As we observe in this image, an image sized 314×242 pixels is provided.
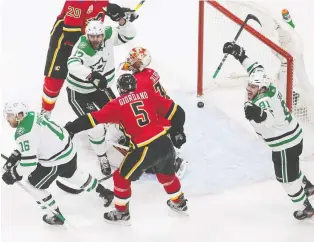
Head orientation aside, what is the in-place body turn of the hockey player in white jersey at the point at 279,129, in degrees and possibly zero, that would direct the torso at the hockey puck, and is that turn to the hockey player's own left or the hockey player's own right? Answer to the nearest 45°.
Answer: approximately 45° to the hockey player's own right

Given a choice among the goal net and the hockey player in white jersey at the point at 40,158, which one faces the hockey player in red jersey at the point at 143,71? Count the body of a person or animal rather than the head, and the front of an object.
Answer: the goal net

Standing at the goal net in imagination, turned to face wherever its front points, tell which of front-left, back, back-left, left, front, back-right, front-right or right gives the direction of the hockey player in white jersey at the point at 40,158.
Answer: front

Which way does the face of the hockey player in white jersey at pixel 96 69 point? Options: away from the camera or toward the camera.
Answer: toward the camera

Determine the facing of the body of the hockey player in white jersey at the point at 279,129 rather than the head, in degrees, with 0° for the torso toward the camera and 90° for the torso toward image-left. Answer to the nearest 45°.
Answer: approximately 90°

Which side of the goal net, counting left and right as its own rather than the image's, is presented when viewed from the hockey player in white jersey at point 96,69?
front

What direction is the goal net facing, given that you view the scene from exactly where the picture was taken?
facing the viewer and to the left of the viewer

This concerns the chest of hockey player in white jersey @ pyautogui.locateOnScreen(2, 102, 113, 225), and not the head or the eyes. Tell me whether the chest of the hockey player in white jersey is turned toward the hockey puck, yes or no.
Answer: no
